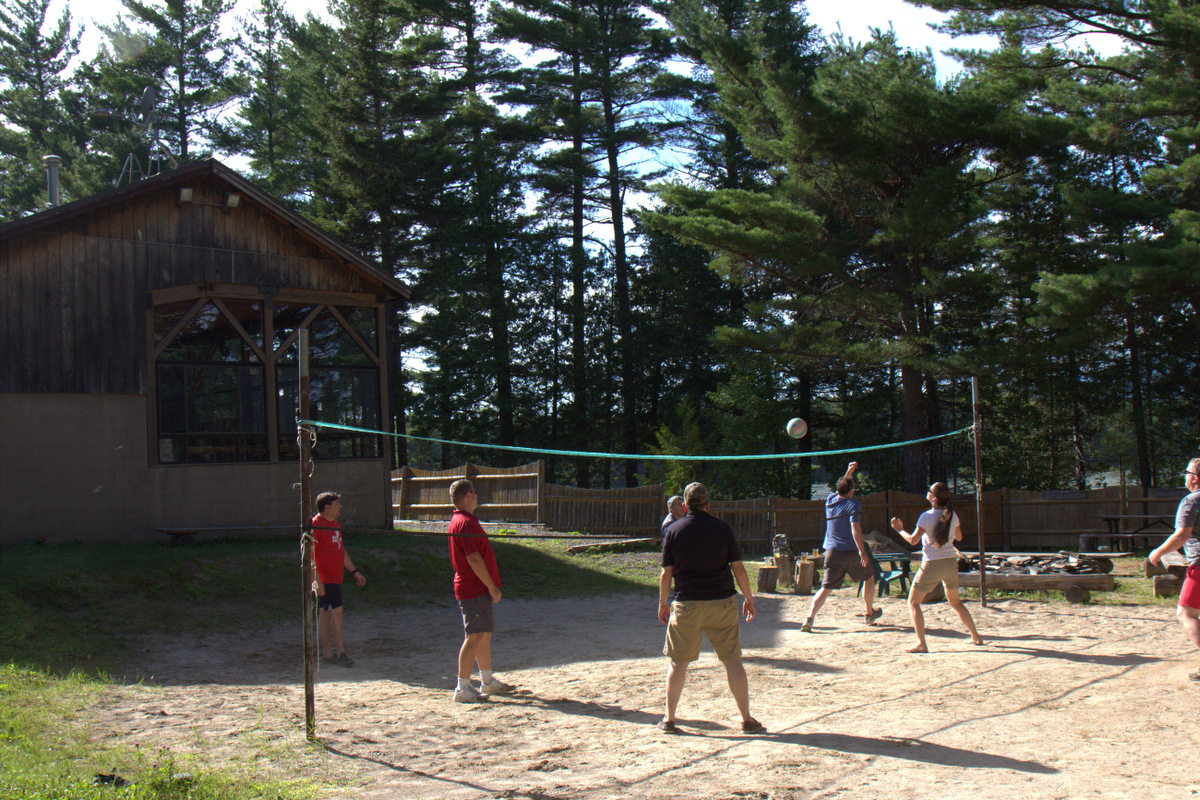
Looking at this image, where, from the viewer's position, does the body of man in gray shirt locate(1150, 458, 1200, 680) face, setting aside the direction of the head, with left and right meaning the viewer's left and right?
facing to the left of the viewer

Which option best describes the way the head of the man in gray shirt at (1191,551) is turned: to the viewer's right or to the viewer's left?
to the viewer's left

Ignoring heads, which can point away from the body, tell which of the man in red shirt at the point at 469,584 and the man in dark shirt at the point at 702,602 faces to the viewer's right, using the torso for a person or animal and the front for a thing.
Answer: the man in red shirt

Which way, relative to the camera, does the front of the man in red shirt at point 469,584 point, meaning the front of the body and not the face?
to the viewer's right

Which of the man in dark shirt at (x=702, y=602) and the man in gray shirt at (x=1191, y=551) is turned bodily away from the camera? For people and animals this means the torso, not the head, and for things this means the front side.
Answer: the man in dark shirt

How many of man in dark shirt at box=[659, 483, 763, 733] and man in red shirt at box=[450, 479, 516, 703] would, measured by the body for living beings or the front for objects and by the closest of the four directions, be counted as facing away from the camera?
1

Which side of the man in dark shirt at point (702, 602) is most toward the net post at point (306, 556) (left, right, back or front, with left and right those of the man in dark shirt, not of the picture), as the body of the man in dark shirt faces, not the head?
left

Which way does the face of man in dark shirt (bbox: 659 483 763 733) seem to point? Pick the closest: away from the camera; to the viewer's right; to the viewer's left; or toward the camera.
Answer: away from the camera

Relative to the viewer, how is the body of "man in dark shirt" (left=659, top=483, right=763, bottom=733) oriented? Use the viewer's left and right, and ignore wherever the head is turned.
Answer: facing away from the viewer
